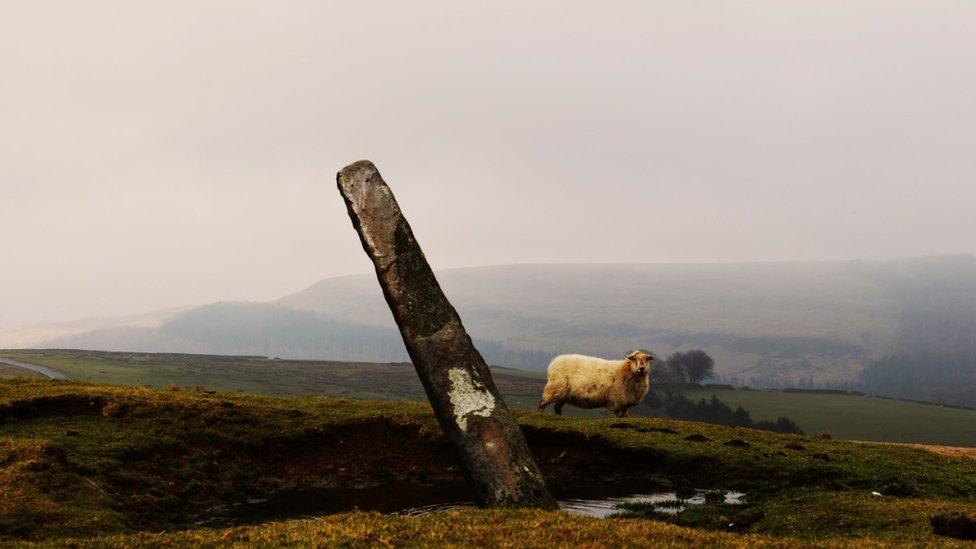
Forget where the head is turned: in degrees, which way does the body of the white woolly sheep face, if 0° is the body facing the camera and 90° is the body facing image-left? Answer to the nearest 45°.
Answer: approximately 270°

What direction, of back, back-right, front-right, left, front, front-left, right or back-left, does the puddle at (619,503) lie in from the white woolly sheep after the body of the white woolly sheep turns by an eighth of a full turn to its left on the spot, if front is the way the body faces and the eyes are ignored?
back-right

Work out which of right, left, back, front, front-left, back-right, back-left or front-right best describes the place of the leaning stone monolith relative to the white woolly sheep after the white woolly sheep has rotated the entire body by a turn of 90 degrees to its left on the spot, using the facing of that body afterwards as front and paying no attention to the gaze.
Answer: back

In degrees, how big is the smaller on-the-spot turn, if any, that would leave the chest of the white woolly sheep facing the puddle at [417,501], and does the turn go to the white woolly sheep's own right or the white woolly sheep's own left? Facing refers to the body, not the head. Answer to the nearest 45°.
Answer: approximately 90° to the white woolly sheep's own right
